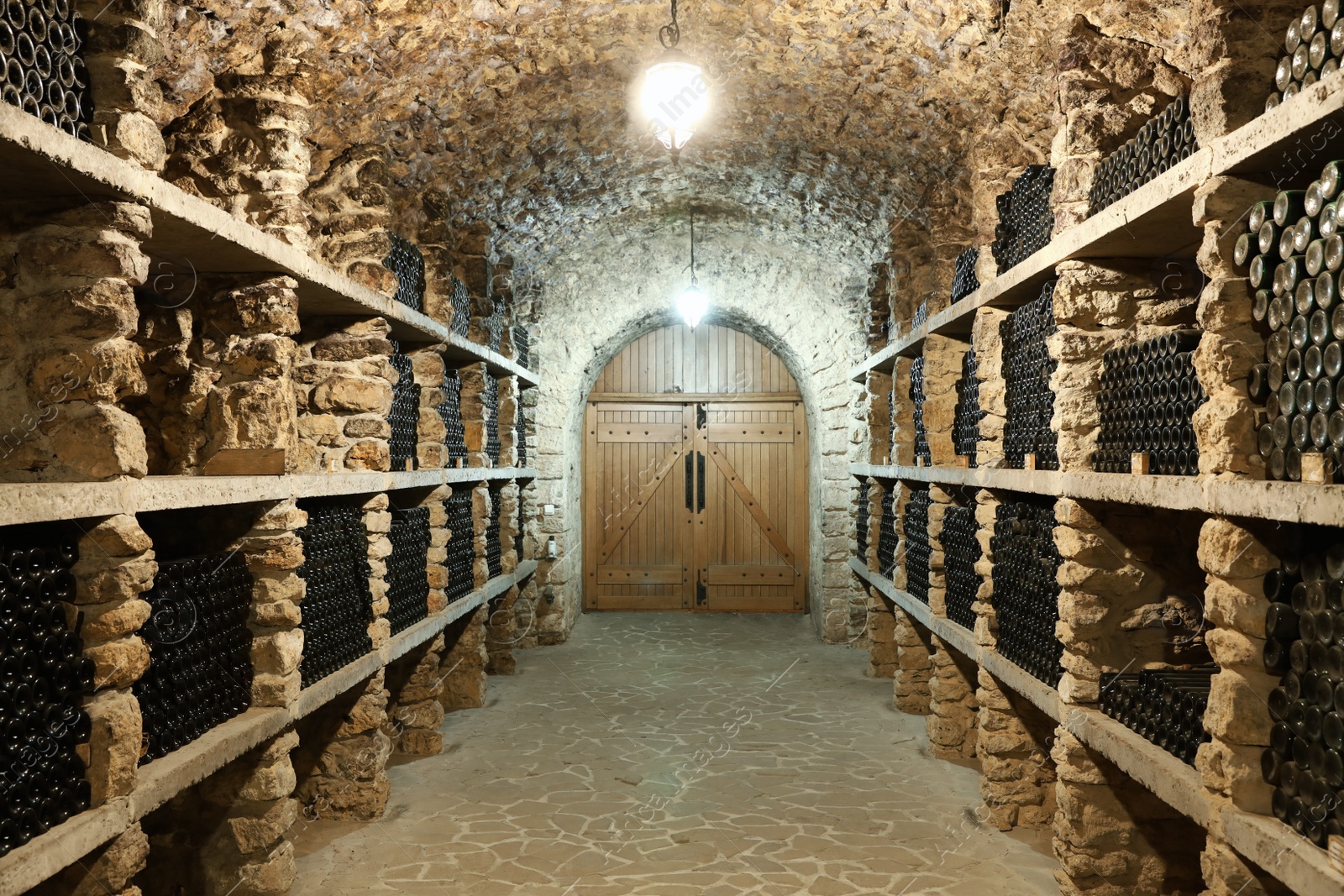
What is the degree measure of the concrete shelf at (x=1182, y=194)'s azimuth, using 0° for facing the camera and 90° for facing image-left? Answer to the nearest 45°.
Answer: approximately 90°

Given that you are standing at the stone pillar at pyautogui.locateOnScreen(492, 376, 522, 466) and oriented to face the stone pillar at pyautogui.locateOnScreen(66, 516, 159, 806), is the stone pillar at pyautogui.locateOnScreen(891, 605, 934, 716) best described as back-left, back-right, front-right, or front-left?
front-left

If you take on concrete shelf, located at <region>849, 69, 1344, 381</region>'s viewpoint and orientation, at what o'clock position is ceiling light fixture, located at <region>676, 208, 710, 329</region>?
The ceiling light fixture is roughly at 2 o'clock from the concrete shelf.

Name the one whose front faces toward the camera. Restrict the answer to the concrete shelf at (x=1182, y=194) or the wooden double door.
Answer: the wooden double door

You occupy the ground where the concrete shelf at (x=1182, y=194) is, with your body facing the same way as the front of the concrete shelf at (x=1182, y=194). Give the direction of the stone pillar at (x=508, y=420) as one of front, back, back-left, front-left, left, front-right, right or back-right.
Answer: front-right

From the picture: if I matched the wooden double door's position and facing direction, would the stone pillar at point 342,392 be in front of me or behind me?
in front

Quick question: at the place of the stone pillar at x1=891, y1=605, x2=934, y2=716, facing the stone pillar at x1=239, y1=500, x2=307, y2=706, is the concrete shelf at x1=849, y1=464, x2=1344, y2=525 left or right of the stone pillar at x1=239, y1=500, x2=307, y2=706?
left

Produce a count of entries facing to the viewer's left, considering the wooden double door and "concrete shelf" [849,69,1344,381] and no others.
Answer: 1

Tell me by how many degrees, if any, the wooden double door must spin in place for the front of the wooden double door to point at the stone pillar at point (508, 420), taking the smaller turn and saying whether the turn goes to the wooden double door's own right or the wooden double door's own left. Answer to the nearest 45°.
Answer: approximately 45° to the wooden double door's own right

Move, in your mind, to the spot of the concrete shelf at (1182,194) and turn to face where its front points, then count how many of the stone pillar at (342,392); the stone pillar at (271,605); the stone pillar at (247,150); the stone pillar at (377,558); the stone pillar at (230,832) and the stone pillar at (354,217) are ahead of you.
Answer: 6

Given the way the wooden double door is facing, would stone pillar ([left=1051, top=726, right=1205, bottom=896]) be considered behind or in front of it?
in front

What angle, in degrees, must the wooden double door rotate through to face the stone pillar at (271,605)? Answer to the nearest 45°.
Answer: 0° — it already faces it

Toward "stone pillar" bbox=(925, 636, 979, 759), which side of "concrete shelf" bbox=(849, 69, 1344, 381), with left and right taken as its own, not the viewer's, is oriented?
right

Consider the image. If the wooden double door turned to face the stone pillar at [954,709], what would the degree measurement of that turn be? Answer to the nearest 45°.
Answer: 0° — it already faces it

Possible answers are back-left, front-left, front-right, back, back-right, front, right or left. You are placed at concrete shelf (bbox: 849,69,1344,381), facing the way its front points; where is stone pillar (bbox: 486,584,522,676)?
front-right

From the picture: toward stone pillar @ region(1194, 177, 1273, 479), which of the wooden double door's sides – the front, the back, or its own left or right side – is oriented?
front

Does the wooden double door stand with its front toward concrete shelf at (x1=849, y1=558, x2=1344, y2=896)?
yes

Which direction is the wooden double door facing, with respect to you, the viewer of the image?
facing the viewer

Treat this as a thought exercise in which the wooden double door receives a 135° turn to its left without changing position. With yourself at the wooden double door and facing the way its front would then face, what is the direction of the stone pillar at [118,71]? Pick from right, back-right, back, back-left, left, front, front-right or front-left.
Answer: back-right

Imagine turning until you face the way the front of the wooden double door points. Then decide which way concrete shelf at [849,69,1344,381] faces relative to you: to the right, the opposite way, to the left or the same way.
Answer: to the right
